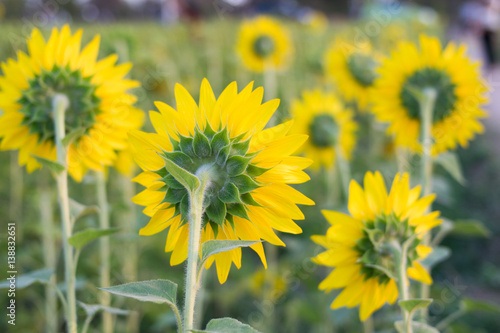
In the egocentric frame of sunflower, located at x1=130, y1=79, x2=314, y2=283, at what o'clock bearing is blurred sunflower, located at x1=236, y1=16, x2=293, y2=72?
The blurred sunflower is roughly at 12 o'clock from the sunflower.

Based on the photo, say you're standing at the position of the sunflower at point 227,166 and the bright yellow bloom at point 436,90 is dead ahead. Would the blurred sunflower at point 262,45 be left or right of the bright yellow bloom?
left

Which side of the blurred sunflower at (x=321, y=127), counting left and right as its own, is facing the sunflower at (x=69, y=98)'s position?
back

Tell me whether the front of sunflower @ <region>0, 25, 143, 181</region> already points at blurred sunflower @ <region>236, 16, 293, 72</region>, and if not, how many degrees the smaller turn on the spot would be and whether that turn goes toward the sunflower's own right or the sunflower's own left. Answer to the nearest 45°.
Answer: approximately 45° to the sunflower's own right

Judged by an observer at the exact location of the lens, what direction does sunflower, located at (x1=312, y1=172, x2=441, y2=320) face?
facing away from the viewer and to the left of the viewer

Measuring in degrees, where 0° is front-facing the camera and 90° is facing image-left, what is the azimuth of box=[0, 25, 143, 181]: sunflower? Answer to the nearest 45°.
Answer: approximately 180°

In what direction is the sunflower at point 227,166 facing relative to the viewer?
away from the camera

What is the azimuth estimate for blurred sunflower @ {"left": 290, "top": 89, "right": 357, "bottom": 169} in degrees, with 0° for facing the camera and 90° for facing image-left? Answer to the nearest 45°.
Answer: approximately 180°

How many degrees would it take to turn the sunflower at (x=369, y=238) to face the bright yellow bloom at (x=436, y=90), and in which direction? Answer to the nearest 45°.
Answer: approximately 45° to its right

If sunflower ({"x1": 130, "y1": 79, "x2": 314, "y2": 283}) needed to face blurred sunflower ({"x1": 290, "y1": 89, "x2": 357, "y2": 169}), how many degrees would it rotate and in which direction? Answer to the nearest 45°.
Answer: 0° — it already faces it
